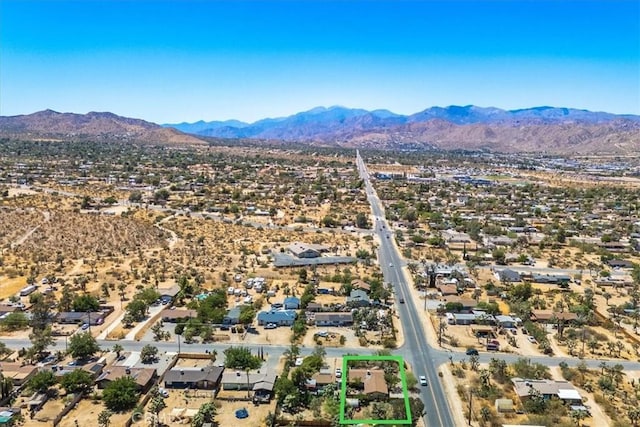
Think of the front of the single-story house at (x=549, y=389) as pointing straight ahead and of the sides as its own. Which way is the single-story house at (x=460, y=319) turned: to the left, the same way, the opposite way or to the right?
the opposite way

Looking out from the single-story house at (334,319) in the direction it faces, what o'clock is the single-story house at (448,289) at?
the single-story house at (448,289) is roughly at 8 o'clock from the single-story house at (334,319).

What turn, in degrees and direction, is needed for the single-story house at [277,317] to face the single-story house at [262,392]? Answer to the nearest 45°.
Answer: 0° — it already faces it

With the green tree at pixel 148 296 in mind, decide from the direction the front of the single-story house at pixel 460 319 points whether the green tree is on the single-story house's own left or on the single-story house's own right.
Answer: on the single-story house's own right

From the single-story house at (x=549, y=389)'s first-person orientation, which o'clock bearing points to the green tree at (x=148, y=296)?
The green tree is roughly at 9 o'clock from the single-story house.

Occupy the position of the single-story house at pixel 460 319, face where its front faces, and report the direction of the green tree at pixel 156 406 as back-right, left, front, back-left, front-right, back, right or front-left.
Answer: front-right

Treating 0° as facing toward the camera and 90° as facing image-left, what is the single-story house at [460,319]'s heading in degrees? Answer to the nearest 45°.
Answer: approximately 0°

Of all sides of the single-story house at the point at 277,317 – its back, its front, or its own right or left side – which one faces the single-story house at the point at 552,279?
left

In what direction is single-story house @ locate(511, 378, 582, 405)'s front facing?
away from the camera

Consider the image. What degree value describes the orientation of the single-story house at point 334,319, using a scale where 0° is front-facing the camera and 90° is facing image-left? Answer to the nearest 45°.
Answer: approximately 0°

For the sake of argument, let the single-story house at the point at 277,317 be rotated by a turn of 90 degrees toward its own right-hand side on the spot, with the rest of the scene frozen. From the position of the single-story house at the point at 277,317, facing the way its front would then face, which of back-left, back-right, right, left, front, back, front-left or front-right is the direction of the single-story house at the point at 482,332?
back

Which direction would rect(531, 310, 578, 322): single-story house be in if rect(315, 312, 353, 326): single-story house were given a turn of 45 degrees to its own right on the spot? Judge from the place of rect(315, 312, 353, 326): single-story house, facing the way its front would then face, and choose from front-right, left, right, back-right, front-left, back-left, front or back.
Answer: back-left

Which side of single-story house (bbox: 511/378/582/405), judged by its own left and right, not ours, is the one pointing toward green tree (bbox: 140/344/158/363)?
left

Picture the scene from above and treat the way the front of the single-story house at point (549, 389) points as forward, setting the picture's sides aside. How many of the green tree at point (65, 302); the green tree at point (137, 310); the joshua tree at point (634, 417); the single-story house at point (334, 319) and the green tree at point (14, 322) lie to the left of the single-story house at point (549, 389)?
4

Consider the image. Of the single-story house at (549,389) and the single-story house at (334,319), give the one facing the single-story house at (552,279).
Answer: the single-story house at (549,389)

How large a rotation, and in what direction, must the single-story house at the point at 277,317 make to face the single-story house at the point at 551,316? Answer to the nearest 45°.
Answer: approximately 90° to its left

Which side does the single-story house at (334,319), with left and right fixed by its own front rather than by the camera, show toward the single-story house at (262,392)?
front
